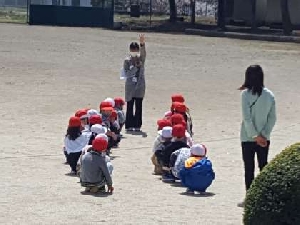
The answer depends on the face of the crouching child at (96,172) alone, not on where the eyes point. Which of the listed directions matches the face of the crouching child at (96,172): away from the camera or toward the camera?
away from the camera

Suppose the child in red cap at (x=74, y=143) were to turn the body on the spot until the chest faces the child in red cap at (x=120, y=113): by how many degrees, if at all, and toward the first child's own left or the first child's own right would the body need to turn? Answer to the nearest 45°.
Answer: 0° — they already face them

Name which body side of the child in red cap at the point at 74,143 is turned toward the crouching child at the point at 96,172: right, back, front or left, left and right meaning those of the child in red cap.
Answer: back

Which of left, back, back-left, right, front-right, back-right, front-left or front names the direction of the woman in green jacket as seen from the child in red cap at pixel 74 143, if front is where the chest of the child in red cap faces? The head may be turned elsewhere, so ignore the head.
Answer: back-right

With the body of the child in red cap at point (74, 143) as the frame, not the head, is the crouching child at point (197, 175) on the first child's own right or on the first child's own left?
on the first child's own right

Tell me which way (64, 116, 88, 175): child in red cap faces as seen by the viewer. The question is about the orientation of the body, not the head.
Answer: away from the camera

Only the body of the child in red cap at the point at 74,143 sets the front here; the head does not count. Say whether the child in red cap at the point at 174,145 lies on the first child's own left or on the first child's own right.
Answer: on the first child's own right

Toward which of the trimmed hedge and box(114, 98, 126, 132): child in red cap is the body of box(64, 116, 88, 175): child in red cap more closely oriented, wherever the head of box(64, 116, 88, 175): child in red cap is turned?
the child in red cap
